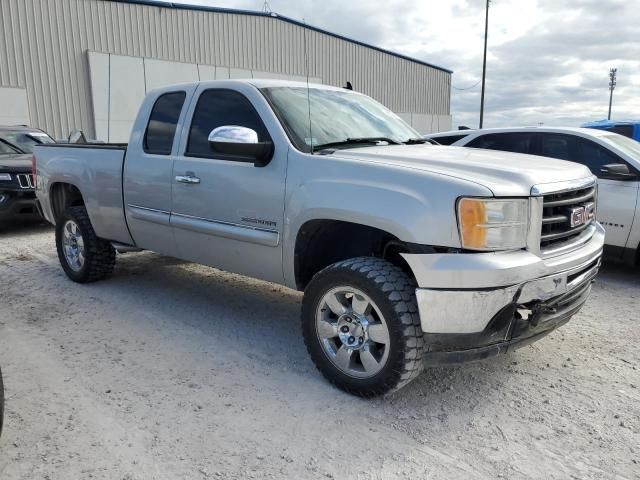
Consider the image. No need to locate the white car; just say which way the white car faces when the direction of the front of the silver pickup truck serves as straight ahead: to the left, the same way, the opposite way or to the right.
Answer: the same way

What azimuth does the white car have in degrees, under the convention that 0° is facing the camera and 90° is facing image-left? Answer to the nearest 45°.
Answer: approximately 315°

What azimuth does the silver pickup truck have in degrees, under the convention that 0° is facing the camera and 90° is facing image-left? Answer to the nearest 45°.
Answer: approximately 315°

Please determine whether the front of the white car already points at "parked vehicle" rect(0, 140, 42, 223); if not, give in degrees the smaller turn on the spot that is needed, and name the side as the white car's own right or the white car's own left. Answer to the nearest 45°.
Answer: approximately 135° to the white car's own right

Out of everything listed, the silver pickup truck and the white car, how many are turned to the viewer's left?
0

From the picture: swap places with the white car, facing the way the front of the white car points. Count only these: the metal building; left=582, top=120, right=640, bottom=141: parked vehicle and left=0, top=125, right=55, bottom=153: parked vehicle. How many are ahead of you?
0

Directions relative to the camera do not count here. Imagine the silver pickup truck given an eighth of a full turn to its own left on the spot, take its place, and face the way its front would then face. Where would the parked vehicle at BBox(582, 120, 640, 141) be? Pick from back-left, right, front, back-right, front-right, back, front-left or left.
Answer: front-left

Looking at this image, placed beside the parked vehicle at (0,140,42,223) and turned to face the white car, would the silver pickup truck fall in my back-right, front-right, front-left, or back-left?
front-right

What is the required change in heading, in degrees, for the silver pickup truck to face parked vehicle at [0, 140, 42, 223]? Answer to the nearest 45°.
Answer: approximately 180°

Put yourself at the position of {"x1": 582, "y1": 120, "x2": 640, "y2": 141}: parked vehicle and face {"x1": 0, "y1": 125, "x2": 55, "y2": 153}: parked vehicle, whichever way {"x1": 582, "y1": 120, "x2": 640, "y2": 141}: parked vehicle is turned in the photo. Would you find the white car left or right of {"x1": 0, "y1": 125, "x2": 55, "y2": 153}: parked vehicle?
left

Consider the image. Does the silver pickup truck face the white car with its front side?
no

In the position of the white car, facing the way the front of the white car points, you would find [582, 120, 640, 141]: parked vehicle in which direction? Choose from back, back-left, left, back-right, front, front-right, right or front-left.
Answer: back-left

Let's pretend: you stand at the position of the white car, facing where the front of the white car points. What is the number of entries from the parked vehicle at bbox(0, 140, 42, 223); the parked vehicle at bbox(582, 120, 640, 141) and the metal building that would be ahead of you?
0

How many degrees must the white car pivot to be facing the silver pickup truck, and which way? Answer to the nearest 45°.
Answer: approximately 90° to its right
